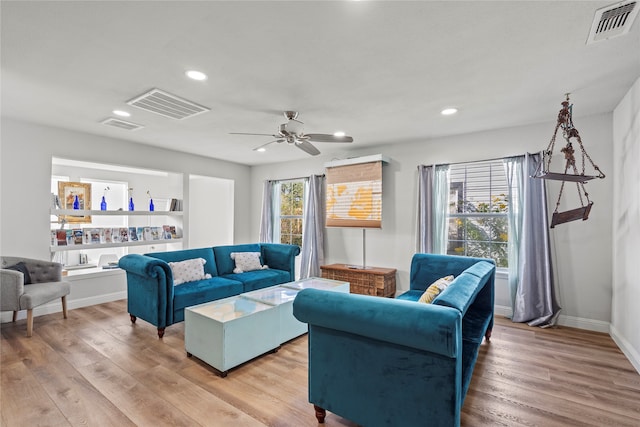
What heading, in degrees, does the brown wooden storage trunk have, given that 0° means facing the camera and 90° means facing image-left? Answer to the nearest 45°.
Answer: approximately 45°

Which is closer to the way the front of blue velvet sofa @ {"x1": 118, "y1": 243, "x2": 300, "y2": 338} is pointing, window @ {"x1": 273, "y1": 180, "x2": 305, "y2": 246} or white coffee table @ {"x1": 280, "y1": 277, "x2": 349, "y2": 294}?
the white coffee table

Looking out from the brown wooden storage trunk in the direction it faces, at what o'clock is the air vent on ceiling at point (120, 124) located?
The air vent on ceiling is roughly at 1 o'clock from the brown wooden storage trunk.

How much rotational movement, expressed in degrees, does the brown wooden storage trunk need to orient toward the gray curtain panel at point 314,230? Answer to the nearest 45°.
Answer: approximately 90° to its right

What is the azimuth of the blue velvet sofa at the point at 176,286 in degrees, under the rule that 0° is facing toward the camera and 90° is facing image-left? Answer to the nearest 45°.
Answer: approximately 315°

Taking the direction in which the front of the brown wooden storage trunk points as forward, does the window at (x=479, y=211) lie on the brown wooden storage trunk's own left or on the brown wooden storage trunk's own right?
on the brown wooden storage trunk's own left
